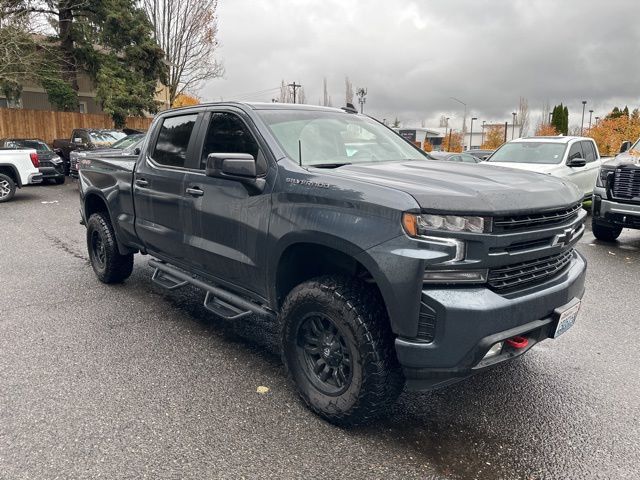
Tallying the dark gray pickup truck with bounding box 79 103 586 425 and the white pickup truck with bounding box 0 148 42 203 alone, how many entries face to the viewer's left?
1

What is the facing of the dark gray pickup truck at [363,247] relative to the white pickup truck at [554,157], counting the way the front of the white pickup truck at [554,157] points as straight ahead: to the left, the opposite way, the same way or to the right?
to the left

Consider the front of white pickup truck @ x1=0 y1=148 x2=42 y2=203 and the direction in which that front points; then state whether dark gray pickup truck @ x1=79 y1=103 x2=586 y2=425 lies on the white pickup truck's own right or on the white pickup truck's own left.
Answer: on the white pickup truck's own left

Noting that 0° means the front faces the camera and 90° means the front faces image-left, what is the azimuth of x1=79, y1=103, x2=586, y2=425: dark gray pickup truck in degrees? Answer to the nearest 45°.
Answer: approximately 315°

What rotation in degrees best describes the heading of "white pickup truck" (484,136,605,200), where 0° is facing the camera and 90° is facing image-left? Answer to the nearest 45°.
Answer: approximately 45°

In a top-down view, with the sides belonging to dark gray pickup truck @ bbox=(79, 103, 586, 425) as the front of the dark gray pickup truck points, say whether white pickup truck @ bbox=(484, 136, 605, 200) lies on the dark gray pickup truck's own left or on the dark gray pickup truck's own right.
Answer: on the dark gray pickup truck's own left

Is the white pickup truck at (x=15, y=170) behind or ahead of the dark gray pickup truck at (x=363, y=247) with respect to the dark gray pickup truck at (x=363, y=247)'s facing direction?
behind

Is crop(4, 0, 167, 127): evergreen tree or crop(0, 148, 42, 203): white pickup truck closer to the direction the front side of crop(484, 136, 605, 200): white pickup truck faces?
the white pickup truck

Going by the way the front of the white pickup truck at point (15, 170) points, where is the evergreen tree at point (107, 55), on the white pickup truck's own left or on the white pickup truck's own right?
on the white pickup truck's own right

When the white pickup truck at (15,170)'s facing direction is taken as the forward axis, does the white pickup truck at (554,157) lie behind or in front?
behind

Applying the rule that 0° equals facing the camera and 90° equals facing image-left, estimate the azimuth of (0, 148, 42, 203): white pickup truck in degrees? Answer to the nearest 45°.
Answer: approximately 90°

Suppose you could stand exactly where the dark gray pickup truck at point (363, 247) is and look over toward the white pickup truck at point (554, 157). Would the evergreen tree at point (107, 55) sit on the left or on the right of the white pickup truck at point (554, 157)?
left

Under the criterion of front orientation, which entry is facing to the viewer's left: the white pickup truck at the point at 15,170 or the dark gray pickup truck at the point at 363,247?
the white pickup truck
